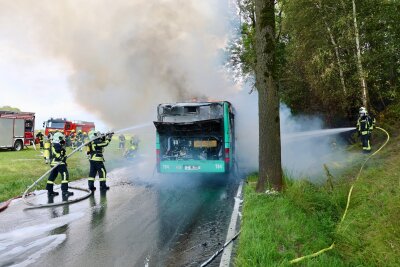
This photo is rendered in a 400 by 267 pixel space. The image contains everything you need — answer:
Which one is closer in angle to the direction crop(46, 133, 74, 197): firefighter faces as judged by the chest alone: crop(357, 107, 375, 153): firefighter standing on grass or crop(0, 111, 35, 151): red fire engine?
the firefighter standing on grass

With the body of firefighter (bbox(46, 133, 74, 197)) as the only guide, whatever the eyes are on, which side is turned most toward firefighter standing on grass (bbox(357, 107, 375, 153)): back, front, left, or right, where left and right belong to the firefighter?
front

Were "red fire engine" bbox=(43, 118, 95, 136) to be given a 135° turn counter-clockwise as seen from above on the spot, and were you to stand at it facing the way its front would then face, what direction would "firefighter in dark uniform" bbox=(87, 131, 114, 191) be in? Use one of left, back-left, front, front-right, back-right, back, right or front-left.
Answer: right

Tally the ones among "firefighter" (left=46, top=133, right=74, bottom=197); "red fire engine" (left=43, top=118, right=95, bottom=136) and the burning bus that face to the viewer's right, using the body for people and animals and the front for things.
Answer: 1

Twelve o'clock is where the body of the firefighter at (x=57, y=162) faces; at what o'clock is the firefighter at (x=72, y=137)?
the firefighter at (x=72, y=137) is roughly at 9 o'clock from the firefighter at (x=57, y=162).

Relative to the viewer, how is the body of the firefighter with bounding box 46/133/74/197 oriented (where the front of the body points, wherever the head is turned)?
to the viewer's right

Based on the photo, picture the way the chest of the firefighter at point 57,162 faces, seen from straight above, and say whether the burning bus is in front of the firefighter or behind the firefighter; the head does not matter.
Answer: in front

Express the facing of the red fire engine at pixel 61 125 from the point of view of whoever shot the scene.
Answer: facing the viewer and to the left of the viewer

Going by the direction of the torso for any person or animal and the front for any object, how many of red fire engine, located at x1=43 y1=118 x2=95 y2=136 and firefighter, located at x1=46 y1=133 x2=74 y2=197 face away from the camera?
0

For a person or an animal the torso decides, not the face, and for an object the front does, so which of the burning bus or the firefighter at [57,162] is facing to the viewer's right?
the firefighter
